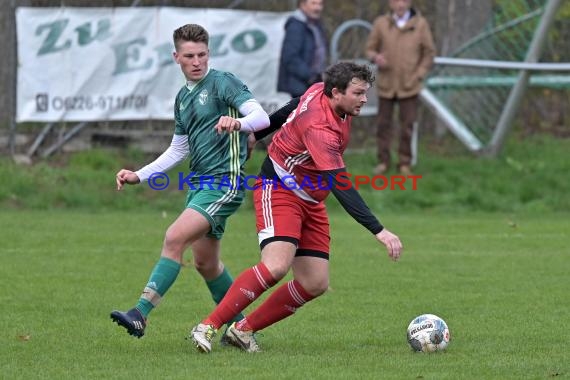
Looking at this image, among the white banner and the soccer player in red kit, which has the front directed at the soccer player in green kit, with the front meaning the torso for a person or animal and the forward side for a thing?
the white banner

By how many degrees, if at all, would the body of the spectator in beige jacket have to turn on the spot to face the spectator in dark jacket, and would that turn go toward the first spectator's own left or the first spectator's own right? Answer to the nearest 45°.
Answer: approximately 45° to the first spectator's own right

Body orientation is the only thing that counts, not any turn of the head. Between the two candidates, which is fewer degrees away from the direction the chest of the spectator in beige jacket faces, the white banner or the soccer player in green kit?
the soccer player in green kit

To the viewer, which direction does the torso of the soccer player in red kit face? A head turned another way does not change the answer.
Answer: to the viewer's right

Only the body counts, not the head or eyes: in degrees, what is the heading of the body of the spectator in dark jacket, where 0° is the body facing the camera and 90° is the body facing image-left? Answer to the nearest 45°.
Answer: approximately 315°

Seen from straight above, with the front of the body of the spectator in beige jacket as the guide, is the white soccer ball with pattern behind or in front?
in front

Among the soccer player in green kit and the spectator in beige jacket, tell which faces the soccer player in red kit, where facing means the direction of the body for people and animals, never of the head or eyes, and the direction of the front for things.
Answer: the spectator in beige jacket

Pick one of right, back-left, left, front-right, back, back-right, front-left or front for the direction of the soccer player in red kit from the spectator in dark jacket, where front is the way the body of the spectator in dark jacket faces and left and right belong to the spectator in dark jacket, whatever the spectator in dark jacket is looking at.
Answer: front-right

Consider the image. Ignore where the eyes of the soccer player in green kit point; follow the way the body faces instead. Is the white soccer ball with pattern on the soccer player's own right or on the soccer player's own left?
on the soccer player's own left

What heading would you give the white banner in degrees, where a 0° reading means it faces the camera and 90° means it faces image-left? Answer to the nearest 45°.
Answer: approximately 0°

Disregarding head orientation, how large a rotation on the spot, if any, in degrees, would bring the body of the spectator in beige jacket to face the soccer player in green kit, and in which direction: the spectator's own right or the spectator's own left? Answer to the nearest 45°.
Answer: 0° — they already face them

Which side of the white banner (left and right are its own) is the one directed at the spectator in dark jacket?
left
